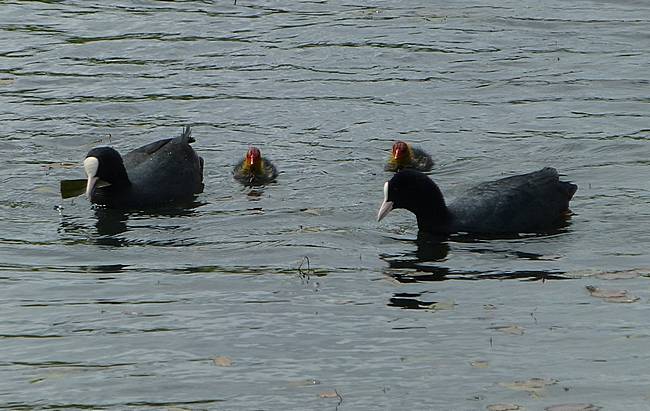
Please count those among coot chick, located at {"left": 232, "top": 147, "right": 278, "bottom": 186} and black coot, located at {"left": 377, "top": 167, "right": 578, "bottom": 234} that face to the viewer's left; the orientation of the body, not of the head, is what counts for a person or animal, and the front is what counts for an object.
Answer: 1

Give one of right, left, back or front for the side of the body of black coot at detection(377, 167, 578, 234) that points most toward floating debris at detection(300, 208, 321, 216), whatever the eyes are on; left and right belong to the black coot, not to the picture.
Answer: front

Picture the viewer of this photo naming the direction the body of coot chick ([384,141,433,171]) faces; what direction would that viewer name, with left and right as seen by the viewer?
facing the viewer and to the left of the viewer

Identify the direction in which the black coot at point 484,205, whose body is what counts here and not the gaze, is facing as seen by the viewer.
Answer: to the viewer's left

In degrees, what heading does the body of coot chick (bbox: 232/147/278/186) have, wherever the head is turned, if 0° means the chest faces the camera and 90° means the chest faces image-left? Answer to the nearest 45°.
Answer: approximately 0°

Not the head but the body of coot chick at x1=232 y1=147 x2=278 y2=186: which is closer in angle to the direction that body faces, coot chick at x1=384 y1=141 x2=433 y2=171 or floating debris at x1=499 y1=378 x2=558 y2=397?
the floating debris

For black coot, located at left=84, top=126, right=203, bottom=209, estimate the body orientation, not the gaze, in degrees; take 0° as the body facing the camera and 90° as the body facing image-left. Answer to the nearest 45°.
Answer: approximately 45°

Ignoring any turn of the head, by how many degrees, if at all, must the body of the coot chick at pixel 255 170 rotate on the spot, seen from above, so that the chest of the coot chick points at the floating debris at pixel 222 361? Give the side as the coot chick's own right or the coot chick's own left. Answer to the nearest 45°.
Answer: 0° — it already faces it

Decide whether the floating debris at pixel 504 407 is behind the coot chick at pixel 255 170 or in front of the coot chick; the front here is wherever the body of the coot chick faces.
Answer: in front
